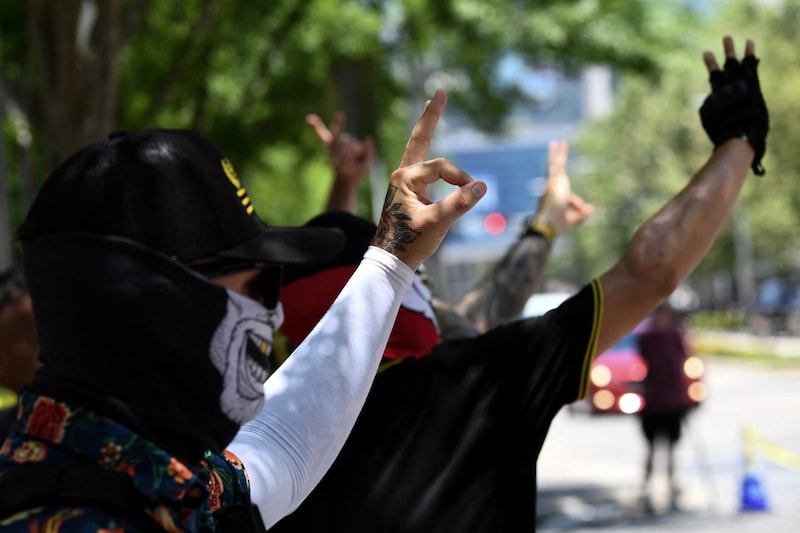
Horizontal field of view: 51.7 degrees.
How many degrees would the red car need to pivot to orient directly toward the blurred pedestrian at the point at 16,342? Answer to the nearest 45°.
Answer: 0° — it already faces them

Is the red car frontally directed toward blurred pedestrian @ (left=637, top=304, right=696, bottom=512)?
yes

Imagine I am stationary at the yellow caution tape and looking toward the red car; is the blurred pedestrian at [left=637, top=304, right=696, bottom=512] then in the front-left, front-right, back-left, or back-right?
back-left

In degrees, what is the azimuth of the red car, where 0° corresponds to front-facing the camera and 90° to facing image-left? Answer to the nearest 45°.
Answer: approximately 0°
